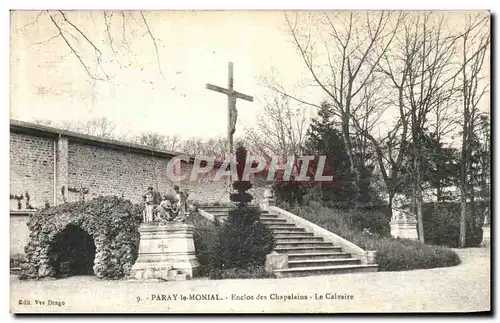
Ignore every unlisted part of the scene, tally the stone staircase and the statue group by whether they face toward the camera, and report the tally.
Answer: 2

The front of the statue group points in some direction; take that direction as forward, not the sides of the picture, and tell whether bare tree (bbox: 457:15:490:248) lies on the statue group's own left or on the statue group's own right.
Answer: on the statue group's own left

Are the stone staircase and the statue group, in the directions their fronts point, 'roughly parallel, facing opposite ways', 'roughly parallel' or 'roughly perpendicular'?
roughly parallel

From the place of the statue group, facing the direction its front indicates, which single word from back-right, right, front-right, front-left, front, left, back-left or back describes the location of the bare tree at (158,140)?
back

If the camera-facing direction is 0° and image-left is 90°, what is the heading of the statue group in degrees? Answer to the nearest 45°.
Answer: approximately 0°

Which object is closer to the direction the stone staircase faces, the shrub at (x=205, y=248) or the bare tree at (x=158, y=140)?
the shrub

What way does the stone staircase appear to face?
toward the camera

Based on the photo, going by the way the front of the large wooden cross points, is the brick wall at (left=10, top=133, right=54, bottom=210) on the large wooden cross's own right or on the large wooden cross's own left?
on the large wooden cross's own right
